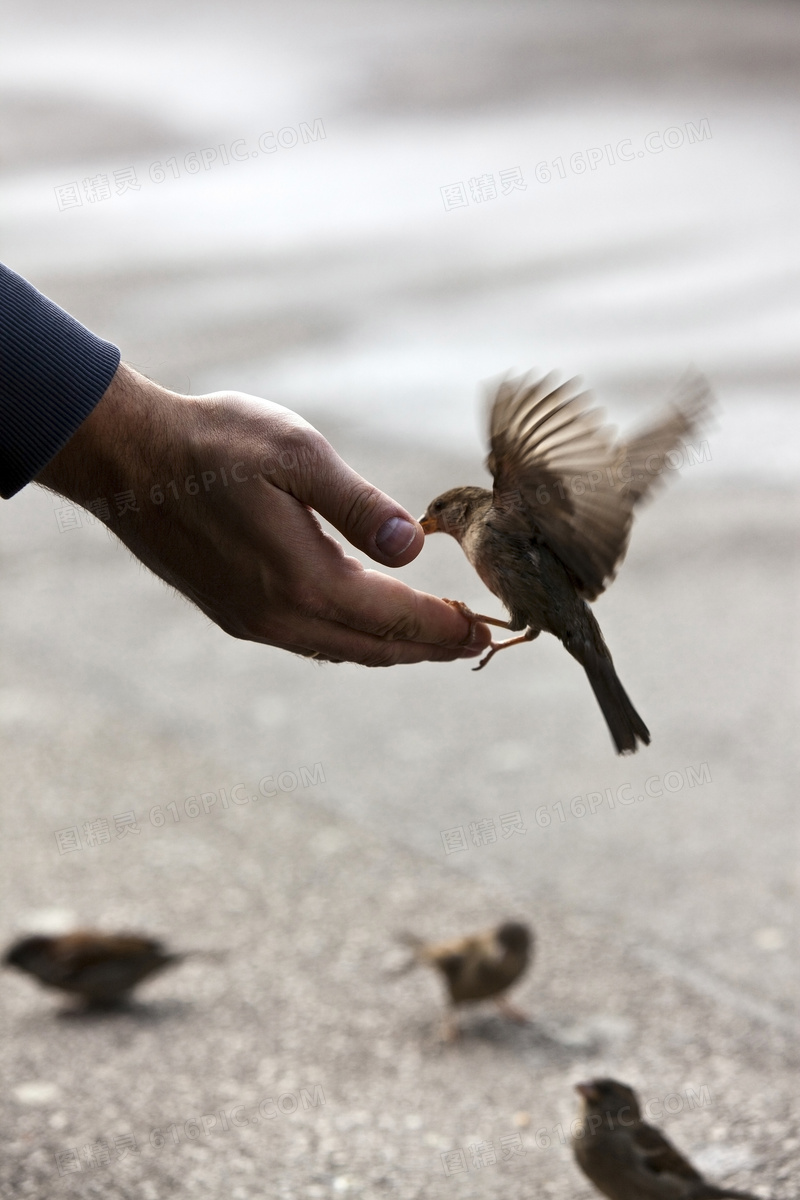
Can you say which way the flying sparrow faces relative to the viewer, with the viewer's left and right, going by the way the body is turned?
facing to the left of the viewer

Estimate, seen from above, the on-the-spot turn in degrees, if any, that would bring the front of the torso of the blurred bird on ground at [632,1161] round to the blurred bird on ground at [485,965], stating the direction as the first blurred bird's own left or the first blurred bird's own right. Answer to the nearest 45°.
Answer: approximately 45° to the first blurred bird's own right

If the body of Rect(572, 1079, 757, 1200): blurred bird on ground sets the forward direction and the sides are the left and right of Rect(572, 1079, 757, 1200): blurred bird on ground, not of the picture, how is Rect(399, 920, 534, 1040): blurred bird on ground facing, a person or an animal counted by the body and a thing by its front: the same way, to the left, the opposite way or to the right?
the opposite way

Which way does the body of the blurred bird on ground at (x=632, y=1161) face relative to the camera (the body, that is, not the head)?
to the viewer's left

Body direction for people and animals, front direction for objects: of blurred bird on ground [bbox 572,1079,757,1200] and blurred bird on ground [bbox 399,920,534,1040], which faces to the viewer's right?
blurred bird on ground [bbox 399,920,534,1040]

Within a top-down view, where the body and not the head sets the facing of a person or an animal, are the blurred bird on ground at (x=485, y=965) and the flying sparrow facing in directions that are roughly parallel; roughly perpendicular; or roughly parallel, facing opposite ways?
roughly parallel, facing opposite ways

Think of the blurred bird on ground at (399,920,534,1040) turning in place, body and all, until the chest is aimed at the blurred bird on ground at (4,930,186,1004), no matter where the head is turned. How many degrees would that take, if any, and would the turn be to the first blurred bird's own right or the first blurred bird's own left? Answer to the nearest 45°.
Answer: approximately 180°

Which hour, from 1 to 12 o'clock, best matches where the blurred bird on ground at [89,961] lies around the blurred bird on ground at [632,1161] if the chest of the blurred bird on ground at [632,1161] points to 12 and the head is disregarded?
the blurred bird on ground at [89,961] is roughly at 1 o'clock from the blurred bird on ground at [632,1161].

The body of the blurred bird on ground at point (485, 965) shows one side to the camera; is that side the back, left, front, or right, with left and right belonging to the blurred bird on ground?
right

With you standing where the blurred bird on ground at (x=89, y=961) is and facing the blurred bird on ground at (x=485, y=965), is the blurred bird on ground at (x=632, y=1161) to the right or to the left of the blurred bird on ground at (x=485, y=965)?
right

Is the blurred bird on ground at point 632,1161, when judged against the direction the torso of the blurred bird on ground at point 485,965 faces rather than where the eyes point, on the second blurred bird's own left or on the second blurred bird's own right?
on the second blurred bird's own right
